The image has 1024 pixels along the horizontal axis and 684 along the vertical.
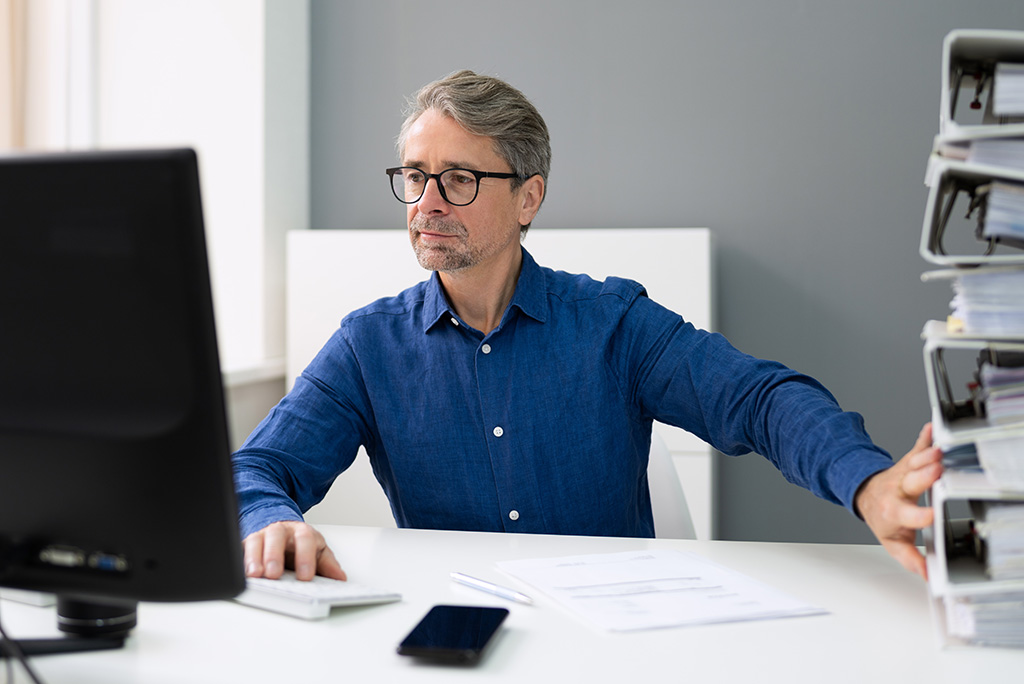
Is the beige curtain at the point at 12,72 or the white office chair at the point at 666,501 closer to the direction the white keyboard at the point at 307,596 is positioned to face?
the white office chair

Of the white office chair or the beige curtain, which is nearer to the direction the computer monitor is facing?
the white office chair

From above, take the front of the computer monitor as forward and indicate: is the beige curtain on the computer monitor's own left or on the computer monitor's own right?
on the computer monitor's own left

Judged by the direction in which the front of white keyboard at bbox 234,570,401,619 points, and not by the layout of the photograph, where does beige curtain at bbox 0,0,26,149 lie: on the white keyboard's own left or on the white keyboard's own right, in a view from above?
on the white keyboard's own left

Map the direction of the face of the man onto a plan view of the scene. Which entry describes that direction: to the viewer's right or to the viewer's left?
to the viewer's left

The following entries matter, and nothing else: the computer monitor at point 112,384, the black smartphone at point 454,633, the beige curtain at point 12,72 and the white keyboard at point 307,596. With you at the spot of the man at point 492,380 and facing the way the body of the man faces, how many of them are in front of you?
3
